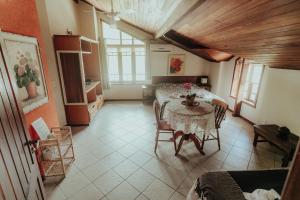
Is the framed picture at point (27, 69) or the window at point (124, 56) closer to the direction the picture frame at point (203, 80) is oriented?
the framed picture

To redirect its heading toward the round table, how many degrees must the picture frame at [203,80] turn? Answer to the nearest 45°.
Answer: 0° — it already faces it

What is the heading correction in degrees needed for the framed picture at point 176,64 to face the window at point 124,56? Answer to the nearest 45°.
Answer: approximately 90° to its right

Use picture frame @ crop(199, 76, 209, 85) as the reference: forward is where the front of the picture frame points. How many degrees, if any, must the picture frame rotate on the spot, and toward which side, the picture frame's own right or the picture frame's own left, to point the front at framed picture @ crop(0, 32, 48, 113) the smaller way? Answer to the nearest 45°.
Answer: approximately 45° to the picture frame's own right

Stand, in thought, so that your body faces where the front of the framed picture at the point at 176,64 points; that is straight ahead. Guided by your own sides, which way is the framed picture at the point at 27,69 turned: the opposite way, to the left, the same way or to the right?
to the left

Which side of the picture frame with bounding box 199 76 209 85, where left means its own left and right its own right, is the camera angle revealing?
front

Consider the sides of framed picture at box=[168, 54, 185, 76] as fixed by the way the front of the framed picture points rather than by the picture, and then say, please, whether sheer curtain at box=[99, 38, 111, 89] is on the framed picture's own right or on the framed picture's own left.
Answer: on the framed picture's own right

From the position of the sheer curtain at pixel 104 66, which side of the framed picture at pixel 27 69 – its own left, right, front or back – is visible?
left

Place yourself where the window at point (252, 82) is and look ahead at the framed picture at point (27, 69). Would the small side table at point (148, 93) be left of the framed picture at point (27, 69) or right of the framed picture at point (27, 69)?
right

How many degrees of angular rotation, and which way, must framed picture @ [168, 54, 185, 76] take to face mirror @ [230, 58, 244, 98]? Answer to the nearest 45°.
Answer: approximately 45° to its left

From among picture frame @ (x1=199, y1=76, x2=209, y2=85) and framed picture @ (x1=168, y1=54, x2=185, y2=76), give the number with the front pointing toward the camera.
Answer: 2

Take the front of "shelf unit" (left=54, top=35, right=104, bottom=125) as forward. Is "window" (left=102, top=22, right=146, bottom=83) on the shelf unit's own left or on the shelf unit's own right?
on the shelf unit's own left

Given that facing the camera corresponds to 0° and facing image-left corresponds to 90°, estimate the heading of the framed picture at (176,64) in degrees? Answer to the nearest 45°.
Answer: approximately 0°

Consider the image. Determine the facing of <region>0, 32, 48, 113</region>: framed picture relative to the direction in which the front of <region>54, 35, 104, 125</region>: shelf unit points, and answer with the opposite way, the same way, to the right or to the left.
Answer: the same way

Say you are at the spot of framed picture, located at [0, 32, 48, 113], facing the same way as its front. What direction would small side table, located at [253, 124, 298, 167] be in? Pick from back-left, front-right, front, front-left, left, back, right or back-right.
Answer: front
